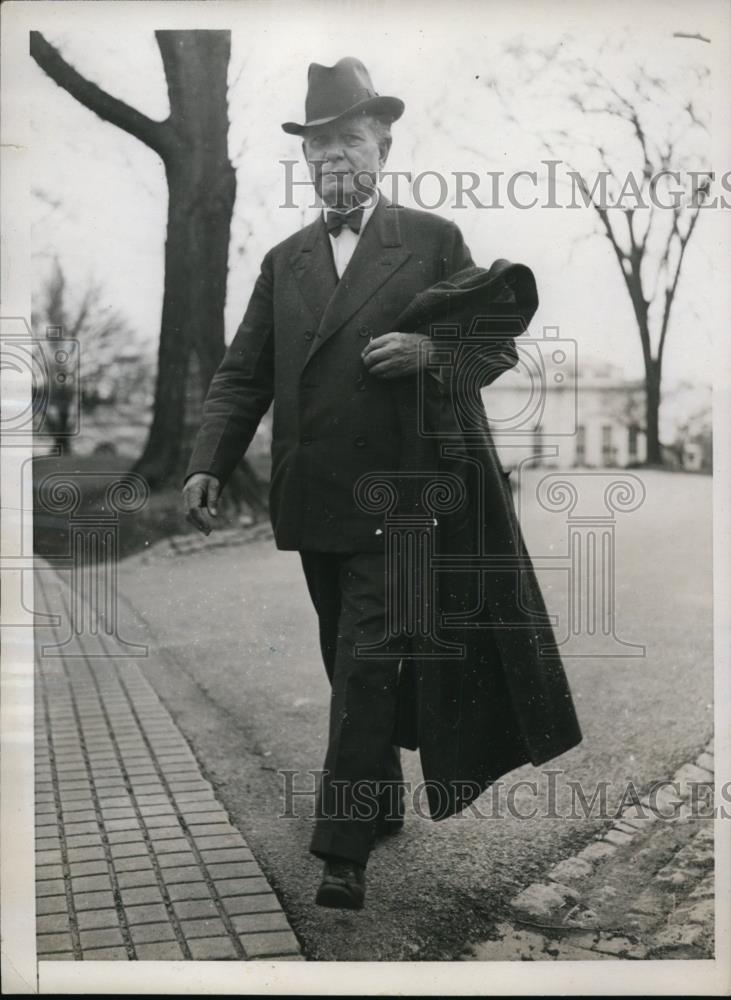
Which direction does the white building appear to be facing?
toward the camera

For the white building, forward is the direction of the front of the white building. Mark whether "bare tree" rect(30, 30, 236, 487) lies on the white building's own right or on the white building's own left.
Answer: on the white building's own right

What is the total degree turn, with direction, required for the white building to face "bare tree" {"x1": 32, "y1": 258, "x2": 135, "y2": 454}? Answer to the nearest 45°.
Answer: approximately 90° to its right
